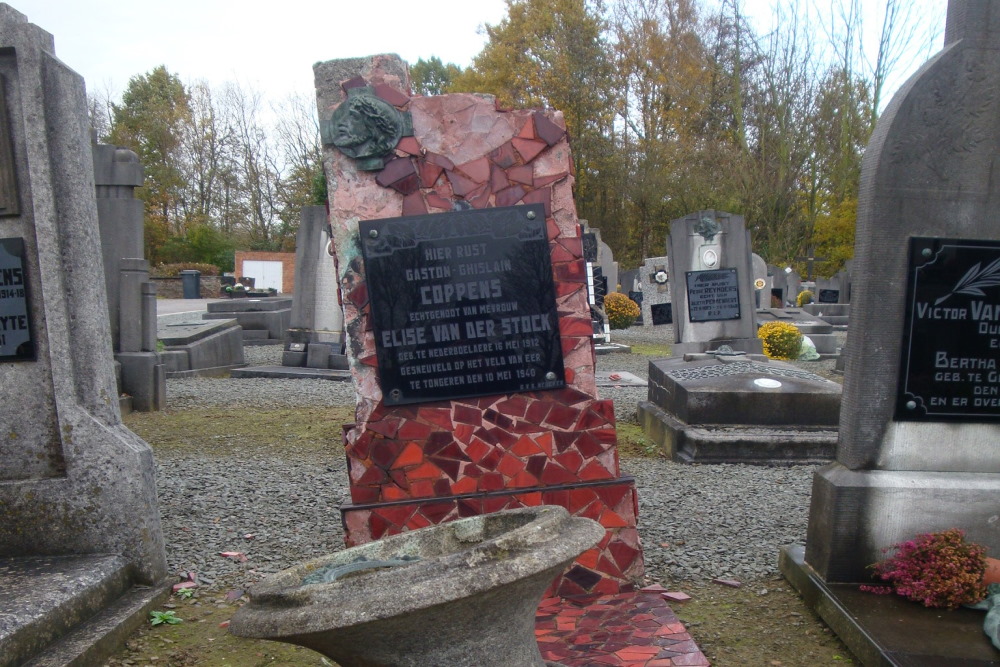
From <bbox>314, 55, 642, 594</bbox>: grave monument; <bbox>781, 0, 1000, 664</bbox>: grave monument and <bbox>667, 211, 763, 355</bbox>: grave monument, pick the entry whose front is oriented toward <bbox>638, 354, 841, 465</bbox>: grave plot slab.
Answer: <bbox>667, 211, 763, 355</bbox>: grave monument

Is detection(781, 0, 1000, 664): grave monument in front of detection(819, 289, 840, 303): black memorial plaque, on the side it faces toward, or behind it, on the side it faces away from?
in front

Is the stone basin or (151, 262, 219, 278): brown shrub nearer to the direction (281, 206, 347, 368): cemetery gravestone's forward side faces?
the stone basin

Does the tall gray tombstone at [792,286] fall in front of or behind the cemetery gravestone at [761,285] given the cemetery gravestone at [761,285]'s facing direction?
behind

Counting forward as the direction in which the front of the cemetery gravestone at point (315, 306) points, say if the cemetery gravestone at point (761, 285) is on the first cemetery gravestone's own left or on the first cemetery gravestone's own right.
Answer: on the first cemetery gravestone's own left

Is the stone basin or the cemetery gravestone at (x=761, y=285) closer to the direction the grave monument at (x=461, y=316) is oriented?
the stone basin
